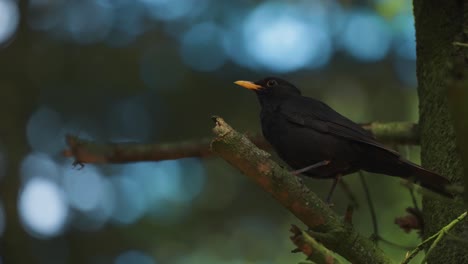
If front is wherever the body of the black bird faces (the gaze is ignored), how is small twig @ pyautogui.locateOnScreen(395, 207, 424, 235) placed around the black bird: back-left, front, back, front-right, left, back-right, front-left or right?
back-left

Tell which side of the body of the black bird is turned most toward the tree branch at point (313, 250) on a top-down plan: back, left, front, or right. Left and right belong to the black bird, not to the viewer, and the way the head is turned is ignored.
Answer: left

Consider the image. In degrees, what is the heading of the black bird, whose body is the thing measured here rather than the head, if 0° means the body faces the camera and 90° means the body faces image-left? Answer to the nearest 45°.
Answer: approximately 90°
